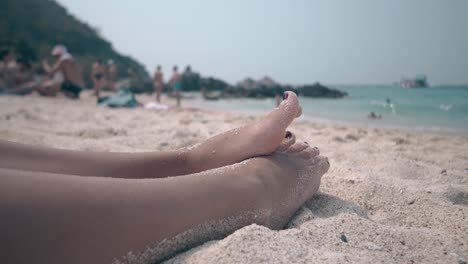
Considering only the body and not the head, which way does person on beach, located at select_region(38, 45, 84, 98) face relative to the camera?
to the viewer's left

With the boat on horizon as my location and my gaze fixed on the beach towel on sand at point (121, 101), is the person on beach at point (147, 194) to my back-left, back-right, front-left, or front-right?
front-left

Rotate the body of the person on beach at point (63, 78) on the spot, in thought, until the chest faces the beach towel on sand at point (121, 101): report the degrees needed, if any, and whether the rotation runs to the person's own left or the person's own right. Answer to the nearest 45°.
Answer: approximately 135° to the person's own left

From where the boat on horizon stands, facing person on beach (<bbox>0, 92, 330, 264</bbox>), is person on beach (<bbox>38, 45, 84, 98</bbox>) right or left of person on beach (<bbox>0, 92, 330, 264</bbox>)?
right
